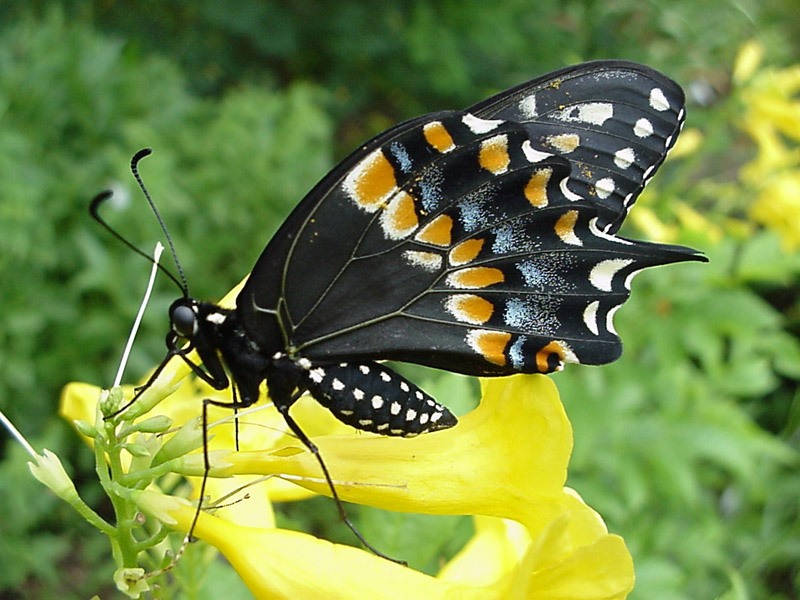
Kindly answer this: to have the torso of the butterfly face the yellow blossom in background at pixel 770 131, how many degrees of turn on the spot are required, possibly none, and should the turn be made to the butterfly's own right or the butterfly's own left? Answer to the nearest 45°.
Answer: approximately 135° to the butterfly's own right

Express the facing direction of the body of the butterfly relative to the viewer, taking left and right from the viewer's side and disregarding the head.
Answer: facing to the left of the viewer

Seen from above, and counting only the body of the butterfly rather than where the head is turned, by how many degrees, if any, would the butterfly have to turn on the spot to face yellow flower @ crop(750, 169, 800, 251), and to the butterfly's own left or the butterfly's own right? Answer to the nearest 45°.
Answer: approximately 135° to the butterfly's own right
